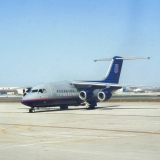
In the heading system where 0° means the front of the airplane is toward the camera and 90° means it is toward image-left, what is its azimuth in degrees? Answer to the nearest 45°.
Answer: approximately 45°
